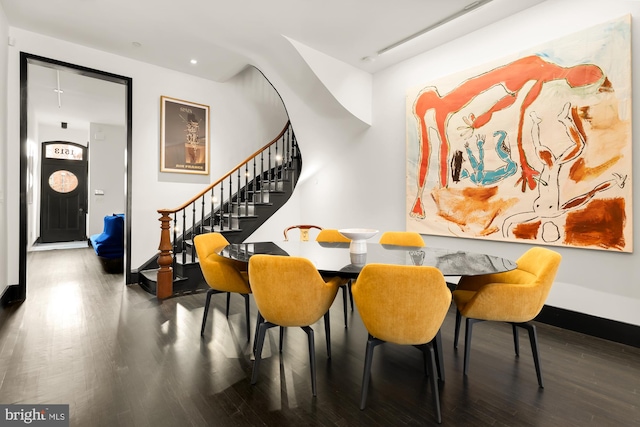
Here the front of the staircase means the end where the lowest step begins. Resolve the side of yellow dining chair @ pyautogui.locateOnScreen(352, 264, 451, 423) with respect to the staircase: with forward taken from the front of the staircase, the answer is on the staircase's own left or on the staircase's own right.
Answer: on the staircase's own left

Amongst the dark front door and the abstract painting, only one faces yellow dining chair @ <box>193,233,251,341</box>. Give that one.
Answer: the abstract painting

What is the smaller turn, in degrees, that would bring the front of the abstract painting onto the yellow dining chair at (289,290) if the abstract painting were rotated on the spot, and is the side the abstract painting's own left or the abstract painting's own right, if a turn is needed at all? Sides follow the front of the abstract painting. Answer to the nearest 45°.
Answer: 0° — it already faces it

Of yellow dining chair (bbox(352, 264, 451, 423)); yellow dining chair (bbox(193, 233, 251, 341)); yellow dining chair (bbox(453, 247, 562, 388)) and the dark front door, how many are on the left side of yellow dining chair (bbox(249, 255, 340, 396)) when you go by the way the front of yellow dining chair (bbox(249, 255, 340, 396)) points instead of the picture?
2

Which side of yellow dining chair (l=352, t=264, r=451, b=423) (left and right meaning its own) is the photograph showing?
back

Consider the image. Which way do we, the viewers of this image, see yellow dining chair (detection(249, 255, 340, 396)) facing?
facing away from the viewer and to the right of the viewer

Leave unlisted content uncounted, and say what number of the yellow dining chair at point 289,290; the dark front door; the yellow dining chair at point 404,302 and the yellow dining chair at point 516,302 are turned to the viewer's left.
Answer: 1

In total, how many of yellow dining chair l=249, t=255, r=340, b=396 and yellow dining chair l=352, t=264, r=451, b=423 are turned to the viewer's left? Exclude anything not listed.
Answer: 0

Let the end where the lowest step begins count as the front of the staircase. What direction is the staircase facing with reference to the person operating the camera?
facing the viewer and to the left of the viewer

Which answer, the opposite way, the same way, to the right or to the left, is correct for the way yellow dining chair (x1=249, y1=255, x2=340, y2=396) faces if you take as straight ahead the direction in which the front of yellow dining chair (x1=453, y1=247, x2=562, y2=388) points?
to the right

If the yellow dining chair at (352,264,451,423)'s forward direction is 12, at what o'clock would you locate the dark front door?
The dark front door is roughly at 10 o'clock from the yellow dining chair.

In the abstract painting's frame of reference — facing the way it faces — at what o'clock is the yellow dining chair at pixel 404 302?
The yellow dining chair is roughly at 11 o'clock from the abstract painting.

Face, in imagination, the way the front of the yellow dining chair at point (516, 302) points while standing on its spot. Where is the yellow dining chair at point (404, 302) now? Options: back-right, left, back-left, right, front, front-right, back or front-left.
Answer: front-left

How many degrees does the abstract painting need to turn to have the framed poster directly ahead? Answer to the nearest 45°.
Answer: approximately 45° to its right

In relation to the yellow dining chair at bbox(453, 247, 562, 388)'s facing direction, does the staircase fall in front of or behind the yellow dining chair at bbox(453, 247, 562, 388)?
in front

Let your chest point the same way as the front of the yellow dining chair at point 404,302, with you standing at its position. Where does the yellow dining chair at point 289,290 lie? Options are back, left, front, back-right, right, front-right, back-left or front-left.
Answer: left

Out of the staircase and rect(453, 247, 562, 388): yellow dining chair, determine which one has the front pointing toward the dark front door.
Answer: the yellow dining chair

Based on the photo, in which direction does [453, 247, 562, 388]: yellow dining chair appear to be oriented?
to the viewer's left
